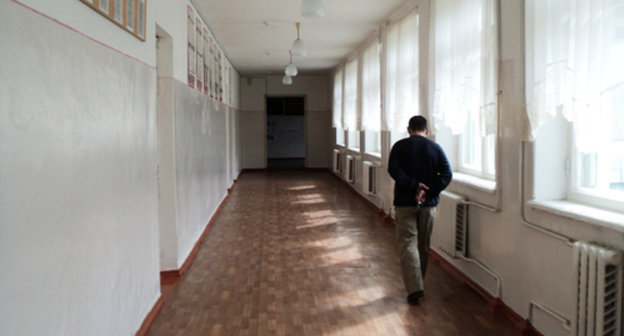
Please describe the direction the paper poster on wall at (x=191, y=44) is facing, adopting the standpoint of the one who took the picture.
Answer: facing to the right of the viewer

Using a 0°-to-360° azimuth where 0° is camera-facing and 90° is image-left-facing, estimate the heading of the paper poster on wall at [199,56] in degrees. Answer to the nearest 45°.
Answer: approximately 270°

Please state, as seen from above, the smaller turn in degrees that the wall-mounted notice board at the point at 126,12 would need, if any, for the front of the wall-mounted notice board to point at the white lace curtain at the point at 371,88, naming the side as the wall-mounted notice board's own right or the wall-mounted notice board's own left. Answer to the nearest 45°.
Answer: approximately 45° to the wall-mounted notice board's own left

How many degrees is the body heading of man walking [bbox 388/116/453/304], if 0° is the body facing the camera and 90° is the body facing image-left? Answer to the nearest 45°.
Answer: approximately 180°

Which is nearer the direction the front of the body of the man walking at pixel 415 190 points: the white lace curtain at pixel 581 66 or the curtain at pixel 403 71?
the curtain at pixel 403 71

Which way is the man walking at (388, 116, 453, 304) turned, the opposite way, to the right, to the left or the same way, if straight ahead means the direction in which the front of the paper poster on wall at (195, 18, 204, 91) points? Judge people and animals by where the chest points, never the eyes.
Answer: to the left

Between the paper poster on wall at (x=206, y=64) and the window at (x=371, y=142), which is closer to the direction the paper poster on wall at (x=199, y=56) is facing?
the window

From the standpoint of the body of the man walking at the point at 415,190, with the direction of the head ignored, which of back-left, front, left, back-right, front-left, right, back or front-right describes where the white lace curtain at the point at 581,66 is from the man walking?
back-right

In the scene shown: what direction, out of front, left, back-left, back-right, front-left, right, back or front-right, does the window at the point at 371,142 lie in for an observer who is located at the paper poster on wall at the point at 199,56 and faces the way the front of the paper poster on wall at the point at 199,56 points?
front-left

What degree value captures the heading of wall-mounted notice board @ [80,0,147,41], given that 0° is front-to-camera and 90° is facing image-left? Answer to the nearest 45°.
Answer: approximately 270°
